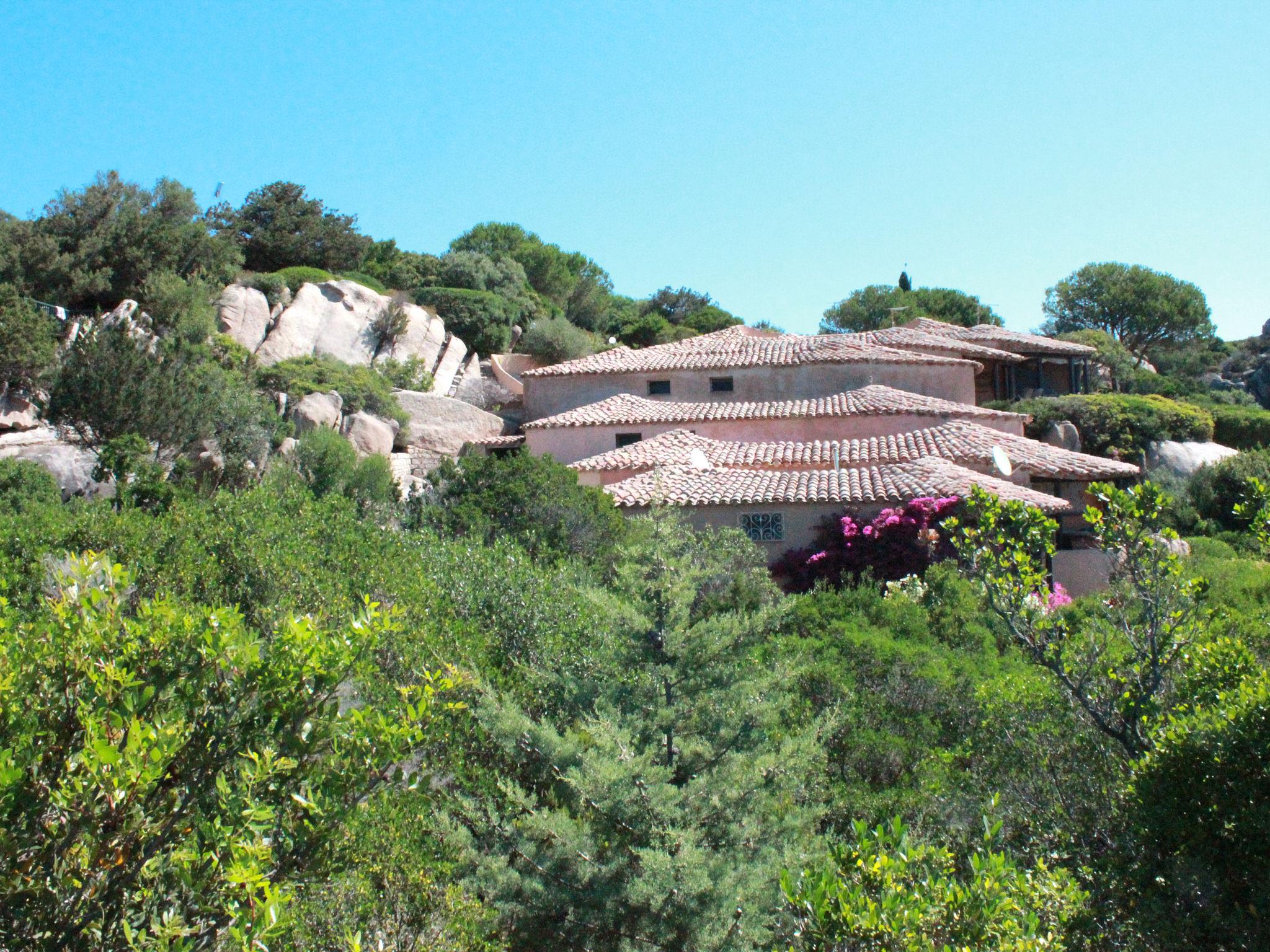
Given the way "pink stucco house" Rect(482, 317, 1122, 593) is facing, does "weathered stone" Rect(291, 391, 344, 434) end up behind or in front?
behind

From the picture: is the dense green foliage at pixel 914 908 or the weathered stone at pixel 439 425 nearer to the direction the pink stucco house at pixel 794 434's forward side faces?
the dense green foliage

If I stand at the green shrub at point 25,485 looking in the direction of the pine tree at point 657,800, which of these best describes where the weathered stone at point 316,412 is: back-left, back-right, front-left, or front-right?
back-left

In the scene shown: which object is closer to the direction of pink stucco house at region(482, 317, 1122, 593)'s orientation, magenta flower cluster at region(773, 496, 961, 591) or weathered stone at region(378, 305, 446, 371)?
the magenta flower cluster
